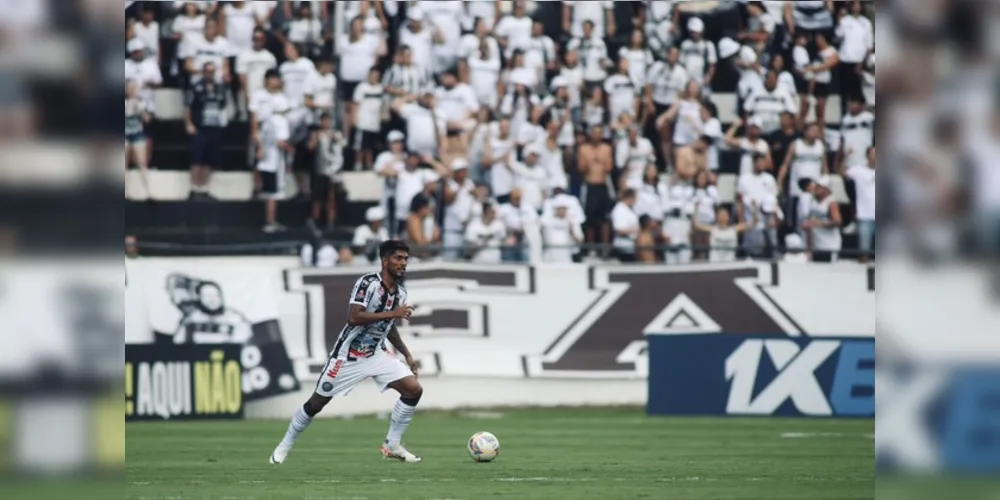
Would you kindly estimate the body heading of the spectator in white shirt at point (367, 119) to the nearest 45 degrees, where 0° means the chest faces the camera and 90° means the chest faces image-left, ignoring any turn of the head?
approximately 315°

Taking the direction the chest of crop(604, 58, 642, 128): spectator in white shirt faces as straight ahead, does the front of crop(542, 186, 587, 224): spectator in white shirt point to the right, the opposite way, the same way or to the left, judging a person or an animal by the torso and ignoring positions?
the same way

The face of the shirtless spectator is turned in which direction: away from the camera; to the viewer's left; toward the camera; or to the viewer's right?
toward the camera

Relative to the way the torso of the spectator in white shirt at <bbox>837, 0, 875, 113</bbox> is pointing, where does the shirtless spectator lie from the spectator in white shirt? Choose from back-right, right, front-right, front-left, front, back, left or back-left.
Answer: front-right

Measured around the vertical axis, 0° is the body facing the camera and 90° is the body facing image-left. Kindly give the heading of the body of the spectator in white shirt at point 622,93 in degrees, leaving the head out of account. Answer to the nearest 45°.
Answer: approximately 0°

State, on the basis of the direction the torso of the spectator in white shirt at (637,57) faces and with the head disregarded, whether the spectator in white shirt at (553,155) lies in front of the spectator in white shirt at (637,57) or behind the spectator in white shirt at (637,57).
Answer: in front

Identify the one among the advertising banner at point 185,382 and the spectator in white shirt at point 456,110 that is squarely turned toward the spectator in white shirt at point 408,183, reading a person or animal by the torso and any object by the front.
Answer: the spectator in white shirt at point 456,110

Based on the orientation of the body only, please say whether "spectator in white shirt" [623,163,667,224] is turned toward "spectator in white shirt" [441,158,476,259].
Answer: no

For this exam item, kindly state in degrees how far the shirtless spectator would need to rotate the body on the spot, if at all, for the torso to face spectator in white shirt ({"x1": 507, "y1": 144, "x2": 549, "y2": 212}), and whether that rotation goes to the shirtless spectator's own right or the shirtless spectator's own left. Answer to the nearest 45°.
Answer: approximately 90° to the shirtless spectator's own right

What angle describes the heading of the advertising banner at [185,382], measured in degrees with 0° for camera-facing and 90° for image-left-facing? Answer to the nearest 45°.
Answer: approximately 0°

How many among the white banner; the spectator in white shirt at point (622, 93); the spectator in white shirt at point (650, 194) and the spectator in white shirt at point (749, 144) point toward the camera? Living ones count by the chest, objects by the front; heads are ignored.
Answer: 4

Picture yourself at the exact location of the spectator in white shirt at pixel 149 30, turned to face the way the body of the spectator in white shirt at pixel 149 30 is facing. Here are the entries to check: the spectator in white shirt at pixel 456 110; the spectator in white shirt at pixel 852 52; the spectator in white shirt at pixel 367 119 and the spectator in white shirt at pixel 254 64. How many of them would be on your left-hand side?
4

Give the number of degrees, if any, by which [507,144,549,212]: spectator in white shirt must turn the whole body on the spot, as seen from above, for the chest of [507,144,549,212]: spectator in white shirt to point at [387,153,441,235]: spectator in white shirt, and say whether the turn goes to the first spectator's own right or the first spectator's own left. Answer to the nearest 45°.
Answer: approximately 90° to the first spectator's own right

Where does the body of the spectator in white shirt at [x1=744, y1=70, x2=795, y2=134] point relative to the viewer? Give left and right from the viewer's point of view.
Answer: facing the viewer

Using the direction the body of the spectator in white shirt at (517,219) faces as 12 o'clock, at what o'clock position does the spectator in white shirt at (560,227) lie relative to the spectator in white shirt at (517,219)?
the spectator in white shirt at (560,227) is roughly at 9 o'clock from the spectator in white shirt at (517,219).

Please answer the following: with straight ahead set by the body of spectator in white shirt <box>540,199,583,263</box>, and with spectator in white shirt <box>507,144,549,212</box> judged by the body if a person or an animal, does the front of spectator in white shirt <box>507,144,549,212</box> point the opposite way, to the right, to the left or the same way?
the same way

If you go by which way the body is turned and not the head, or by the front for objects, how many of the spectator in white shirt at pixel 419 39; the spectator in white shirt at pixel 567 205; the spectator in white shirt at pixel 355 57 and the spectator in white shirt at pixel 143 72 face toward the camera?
4

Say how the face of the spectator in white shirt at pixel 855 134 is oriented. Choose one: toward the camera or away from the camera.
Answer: toward the camera

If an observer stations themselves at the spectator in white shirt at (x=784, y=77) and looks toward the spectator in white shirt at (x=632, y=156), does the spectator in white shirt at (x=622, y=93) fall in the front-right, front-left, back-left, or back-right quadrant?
front-right

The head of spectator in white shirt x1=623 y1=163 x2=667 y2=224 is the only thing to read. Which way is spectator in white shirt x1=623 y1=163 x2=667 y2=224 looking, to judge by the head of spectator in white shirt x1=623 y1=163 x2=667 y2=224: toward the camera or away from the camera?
toward the camera

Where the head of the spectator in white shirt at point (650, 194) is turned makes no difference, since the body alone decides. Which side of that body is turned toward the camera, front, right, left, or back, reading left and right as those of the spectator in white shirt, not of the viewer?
front
